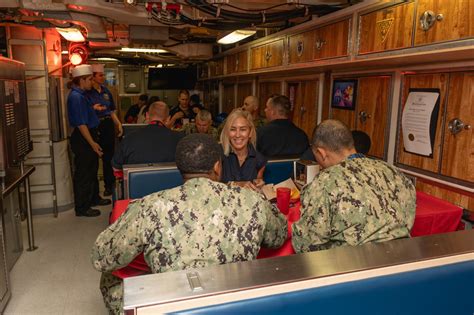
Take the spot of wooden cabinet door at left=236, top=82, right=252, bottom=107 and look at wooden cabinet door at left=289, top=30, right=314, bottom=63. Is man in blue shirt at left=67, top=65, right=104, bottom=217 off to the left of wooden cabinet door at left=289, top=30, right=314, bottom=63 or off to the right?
right

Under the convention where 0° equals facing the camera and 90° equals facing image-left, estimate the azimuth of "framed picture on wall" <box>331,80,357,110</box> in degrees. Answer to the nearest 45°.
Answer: approximately 45°

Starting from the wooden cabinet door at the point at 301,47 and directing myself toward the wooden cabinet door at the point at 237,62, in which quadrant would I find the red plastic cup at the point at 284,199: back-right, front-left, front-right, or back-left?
back-left

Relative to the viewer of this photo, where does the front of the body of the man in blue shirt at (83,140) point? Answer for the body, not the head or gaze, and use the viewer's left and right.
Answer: facing to the right of the viewer

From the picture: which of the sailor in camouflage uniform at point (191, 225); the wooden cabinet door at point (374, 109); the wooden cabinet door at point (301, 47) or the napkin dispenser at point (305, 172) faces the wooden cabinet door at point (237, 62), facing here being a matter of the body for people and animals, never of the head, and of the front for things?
the sailor in camouflage uniform

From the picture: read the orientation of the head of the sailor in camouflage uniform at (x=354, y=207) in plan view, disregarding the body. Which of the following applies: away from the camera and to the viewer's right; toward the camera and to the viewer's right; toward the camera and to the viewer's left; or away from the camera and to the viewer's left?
away from the camera and to the viewer's left

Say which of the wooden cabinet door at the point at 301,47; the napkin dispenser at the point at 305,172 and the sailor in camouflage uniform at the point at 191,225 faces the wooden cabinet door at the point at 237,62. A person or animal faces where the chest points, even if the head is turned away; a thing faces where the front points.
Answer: the sailor in camouflage uniform

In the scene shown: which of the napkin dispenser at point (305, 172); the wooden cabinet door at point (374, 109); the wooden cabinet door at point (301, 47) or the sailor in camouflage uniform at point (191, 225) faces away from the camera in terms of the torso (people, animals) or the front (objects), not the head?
the sailor in camouflage uniform

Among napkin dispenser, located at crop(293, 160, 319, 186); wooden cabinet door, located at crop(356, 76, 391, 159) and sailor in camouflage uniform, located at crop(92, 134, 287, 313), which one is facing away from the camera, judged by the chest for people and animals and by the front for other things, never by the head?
the sailor in camouflage uniform

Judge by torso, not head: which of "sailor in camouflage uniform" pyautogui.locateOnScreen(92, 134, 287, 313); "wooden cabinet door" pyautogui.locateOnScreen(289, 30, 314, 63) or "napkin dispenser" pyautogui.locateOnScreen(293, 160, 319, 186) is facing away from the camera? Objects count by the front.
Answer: the sailor in camouflage uniform

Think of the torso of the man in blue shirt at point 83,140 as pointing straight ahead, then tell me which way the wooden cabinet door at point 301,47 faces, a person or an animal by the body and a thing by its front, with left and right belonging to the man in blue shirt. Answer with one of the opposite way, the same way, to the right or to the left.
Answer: the opposite way

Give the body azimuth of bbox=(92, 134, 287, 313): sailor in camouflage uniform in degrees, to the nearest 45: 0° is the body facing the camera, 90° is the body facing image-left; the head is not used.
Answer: approximately 180°
